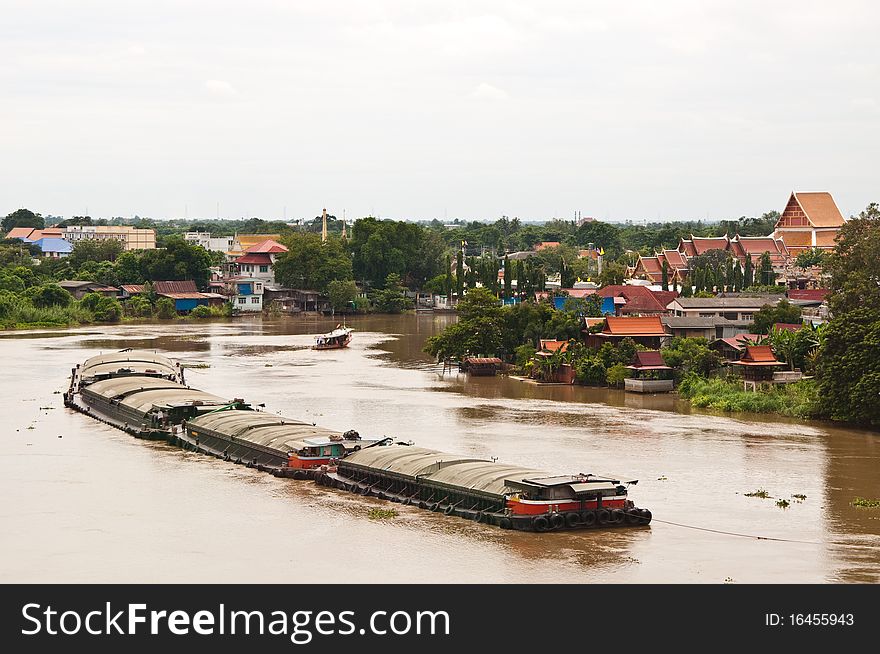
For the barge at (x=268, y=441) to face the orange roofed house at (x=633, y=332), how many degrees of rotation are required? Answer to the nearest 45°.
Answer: approximately 90° to its left

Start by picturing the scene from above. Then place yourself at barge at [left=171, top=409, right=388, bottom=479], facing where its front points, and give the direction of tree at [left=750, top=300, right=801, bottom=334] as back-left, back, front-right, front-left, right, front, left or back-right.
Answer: left

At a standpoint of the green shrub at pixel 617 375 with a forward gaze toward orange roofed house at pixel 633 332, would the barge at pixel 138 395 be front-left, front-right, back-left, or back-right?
back-left

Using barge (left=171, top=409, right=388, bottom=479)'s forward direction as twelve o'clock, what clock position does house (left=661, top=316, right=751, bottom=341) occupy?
The house is roughly at 9 o'clock from the barge.
